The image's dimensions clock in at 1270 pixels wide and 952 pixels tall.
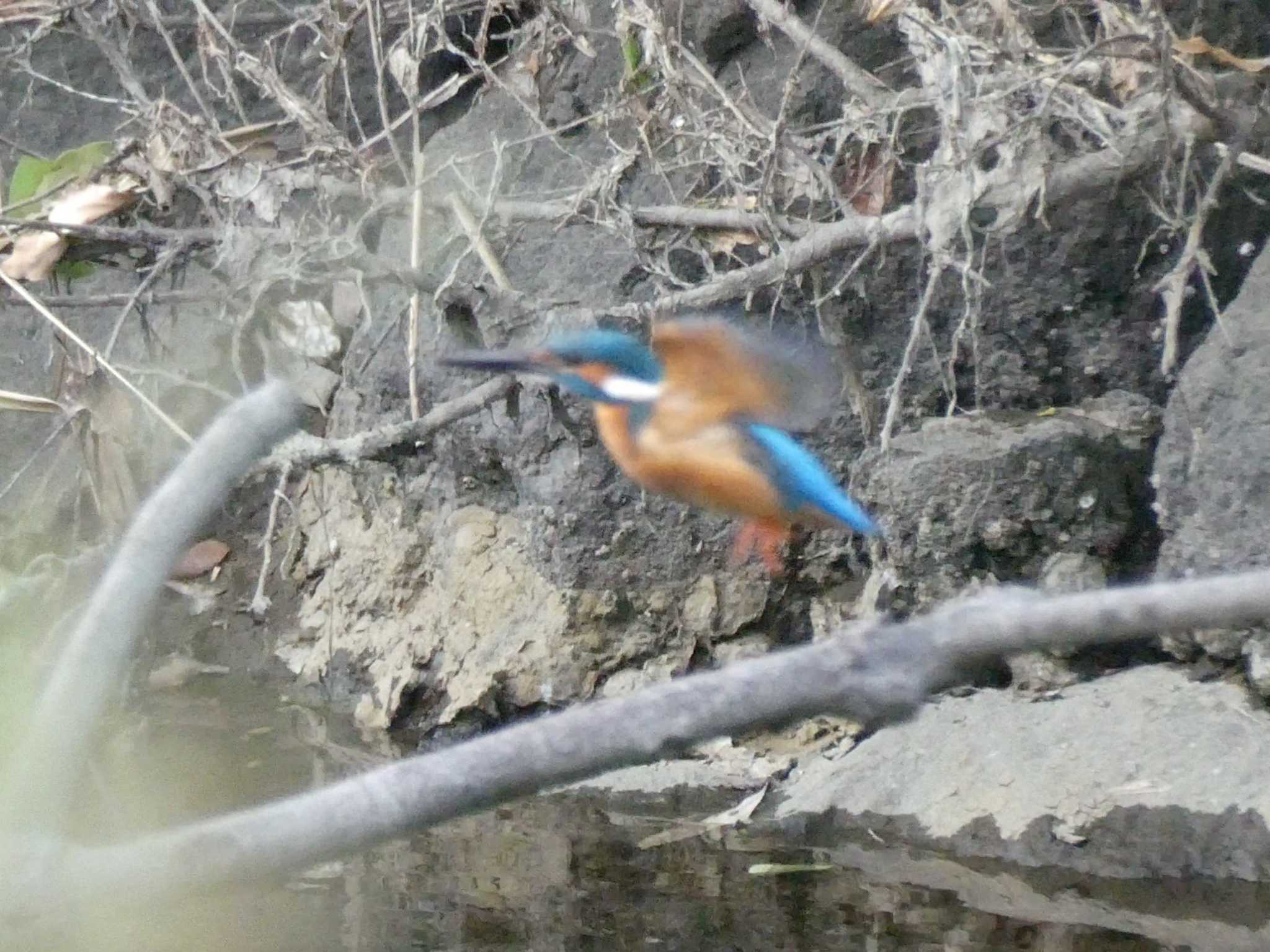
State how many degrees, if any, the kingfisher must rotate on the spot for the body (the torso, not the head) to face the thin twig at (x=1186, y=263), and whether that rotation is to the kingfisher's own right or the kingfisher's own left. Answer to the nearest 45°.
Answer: approximately 135° to the kingfisher's own right

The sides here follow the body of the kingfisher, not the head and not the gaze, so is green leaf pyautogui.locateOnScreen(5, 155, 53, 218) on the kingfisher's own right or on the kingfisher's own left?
on the kingfisher's own right

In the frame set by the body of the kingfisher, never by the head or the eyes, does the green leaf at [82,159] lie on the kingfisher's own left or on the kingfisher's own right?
on the kingfisher's own right

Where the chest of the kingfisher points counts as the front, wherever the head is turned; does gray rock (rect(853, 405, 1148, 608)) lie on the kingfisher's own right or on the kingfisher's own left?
on the kingfisher's own right

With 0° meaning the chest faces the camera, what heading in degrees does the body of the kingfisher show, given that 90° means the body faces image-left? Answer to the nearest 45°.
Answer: approximately 90°

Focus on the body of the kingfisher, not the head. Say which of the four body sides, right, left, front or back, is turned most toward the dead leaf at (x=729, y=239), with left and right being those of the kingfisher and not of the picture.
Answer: right

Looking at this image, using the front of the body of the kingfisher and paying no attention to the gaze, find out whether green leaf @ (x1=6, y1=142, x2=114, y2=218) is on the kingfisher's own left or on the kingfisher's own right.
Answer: on the kingfisher's own right

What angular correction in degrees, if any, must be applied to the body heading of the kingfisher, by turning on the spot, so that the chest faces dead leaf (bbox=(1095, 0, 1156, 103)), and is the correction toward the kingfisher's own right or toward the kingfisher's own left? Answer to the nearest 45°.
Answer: approximately 135° to the kingfisher's own right

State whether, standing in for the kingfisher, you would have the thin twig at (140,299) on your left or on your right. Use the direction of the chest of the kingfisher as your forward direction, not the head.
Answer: on your right
